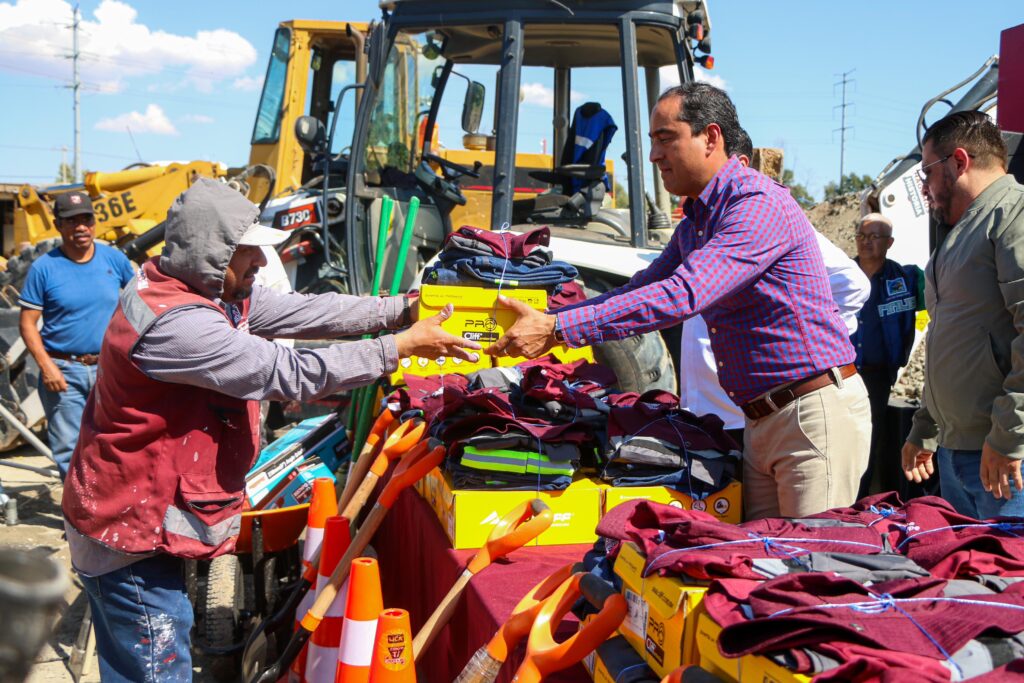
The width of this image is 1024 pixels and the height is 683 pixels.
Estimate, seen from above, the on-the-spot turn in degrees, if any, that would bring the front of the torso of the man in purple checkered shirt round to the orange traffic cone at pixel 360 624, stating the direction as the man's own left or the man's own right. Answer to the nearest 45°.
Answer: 0° — they already face it

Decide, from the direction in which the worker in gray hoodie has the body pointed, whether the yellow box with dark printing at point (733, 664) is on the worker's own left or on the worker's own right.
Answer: on the worker's own right

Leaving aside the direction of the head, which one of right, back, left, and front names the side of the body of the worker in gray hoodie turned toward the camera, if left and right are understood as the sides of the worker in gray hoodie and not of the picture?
right

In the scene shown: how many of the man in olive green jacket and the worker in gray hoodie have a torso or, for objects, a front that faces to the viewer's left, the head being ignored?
1

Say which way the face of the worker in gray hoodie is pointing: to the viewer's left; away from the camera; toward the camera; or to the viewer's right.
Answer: to the viewer's right

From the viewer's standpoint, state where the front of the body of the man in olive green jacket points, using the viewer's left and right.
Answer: facing to the left of the viewer

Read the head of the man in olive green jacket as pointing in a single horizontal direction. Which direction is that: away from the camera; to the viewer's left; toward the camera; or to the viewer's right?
to the viewer's left

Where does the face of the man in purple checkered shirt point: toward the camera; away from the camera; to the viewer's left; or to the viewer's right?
to the viewer's left

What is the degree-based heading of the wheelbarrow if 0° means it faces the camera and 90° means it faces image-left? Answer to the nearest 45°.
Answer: approximately 45°

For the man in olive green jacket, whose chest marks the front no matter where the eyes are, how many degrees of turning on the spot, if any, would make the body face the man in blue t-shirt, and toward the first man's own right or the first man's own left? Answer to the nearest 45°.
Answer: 0° — they already face them

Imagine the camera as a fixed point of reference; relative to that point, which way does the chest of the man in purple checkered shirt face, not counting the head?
to the viewer's left
